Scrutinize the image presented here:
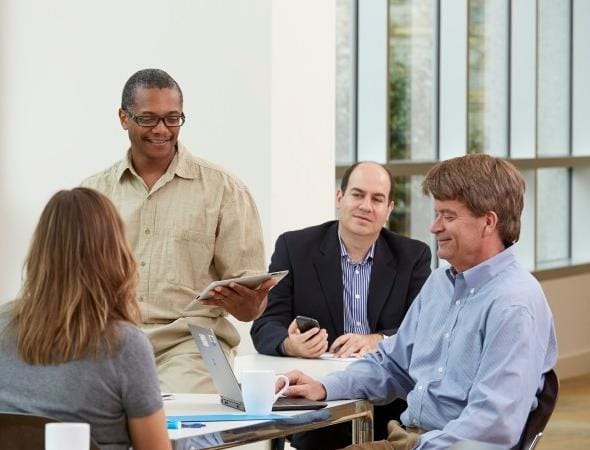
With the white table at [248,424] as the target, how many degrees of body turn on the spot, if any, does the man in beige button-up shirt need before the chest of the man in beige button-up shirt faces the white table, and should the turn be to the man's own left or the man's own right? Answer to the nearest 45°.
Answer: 0° — they already face it

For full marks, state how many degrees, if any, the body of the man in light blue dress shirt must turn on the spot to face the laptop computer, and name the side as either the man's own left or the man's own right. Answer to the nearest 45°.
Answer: approximately 45° to the man's own right

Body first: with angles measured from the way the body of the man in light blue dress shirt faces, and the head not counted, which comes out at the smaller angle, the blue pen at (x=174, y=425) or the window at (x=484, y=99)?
the blue pen

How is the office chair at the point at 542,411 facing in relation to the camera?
to the viewer's left

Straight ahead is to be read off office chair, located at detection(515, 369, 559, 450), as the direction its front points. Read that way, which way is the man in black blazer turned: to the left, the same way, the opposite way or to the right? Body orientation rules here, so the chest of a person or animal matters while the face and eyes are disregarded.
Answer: to the left

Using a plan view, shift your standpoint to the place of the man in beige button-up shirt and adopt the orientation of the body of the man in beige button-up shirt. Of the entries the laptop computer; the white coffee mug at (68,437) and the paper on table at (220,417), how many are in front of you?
3

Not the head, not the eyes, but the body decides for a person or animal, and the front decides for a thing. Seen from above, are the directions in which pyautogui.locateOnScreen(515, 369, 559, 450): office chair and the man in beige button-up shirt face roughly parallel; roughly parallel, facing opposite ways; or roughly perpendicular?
roughly perpendicular
